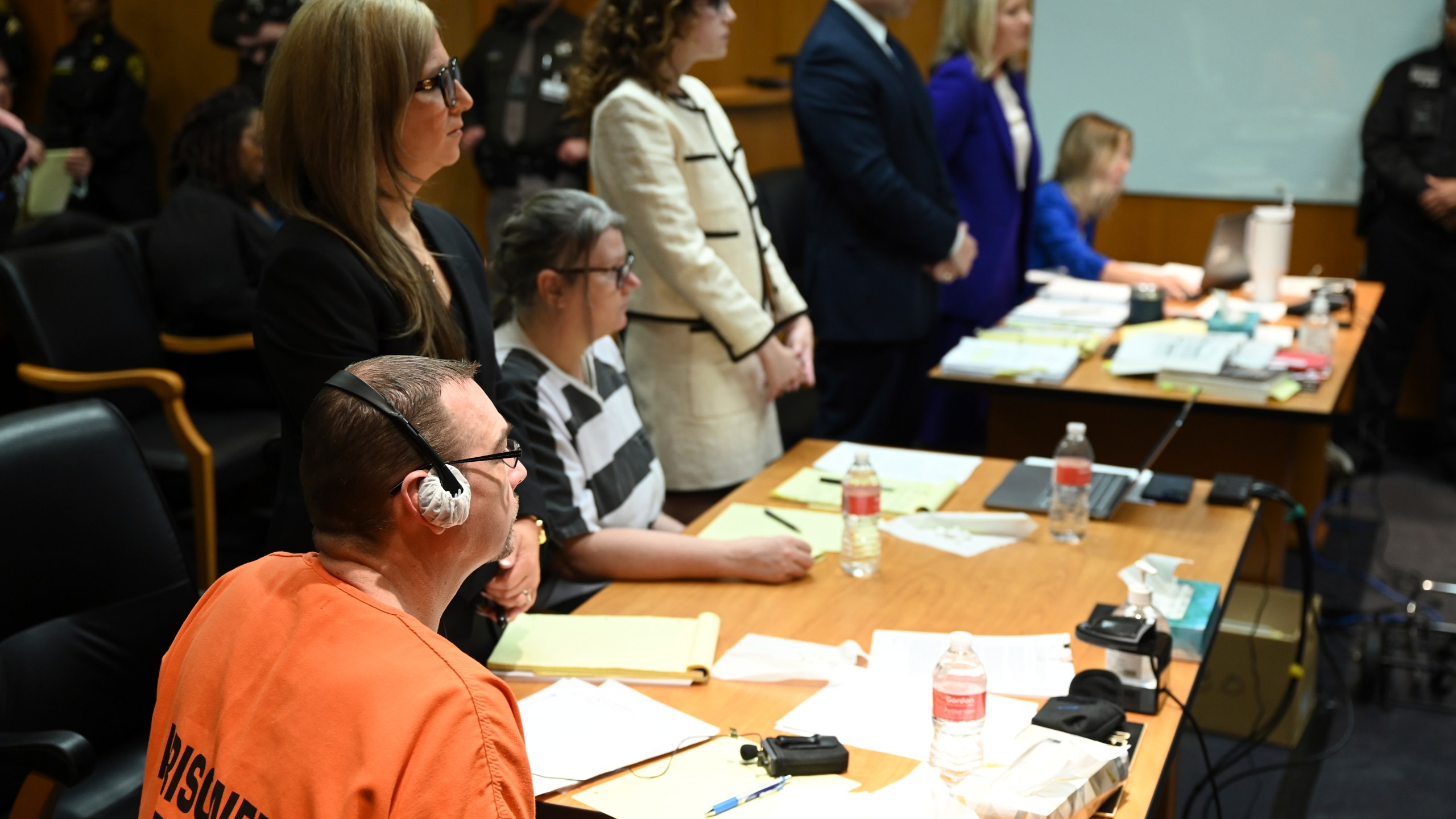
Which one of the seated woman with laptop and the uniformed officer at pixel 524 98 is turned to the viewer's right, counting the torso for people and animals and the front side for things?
the seated woman with laptop

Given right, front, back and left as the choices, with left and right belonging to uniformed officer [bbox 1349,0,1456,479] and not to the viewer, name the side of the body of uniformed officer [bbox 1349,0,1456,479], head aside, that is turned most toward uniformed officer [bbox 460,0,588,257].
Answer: right

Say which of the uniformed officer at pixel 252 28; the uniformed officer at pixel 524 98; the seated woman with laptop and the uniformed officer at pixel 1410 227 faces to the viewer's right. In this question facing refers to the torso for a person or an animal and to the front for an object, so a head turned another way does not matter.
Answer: the seated woman with laptop

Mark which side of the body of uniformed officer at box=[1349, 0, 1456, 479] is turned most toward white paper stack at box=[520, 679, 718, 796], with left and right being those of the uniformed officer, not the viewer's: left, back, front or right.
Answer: front

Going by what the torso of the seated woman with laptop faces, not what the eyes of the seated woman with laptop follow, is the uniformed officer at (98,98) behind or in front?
behind

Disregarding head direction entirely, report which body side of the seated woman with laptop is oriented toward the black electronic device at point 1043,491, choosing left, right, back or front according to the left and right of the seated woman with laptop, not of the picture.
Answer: right

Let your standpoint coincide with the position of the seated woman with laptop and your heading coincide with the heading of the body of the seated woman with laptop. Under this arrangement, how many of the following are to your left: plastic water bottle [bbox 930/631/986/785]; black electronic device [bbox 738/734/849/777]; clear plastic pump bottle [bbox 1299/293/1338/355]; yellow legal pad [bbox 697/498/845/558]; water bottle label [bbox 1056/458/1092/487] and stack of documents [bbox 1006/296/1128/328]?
0

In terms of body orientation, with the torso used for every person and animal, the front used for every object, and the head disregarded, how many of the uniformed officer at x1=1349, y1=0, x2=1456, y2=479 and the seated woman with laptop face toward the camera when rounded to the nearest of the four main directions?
1

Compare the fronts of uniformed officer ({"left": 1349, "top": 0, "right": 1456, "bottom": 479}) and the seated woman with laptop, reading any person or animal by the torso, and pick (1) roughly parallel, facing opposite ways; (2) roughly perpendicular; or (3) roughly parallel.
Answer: roughly perpendicular

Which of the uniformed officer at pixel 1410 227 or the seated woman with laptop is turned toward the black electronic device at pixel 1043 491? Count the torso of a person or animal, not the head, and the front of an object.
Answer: the uniformed officer

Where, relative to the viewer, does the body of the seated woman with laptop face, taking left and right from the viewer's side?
facing to the right of the viewer

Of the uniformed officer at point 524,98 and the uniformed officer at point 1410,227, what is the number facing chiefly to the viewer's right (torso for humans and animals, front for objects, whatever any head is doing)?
0

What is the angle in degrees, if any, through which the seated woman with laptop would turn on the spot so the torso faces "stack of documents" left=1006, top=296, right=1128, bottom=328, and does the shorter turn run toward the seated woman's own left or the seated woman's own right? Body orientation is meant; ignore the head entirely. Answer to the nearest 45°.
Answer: approximately 90° to the seated woman's own right

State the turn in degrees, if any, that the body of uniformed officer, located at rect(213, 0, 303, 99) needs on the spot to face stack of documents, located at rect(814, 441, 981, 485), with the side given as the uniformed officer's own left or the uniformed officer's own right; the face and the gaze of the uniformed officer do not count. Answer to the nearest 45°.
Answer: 0° — they already face it

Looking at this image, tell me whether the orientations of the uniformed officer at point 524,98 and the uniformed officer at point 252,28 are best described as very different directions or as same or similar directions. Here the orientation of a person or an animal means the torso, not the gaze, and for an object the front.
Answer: same or similar directions

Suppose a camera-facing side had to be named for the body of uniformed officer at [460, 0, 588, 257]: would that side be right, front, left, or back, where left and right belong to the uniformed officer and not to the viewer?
front

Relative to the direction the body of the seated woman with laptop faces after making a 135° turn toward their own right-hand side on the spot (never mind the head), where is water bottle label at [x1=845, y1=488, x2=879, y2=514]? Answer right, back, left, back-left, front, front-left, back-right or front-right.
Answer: front-left

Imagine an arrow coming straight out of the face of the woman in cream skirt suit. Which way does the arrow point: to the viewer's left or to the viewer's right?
to the viewer's right
